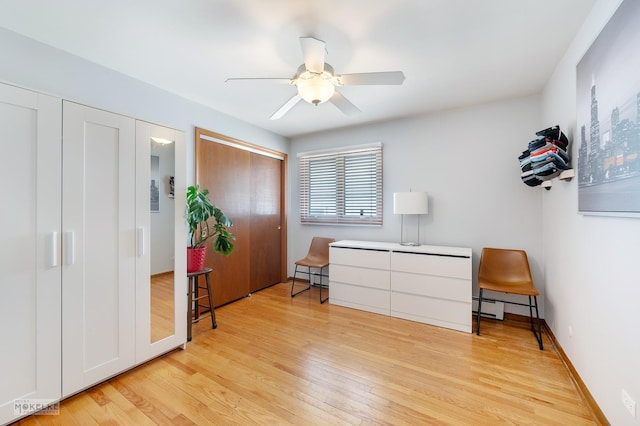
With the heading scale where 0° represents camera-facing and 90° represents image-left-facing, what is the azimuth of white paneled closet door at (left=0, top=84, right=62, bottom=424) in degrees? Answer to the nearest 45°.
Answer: approximately 315°

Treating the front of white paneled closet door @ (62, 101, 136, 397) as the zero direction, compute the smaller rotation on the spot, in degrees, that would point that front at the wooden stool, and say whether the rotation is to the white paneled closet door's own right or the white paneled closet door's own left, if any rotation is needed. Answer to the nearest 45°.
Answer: approximately 90° to the white paneled closet door's own left

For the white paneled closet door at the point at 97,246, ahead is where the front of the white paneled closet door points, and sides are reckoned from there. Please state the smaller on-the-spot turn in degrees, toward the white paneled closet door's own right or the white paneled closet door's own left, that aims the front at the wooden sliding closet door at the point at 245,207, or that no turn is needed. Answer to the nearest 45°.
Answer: approximately 90° to the white paneled closet door's own left

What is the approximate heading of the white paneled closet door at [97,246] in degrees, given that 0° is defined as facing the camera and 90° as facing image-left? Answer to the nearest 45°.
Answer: approximately 315°

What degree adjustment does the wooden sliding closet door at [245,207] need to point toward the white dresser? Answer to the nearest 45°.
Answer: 0° — it already faces it

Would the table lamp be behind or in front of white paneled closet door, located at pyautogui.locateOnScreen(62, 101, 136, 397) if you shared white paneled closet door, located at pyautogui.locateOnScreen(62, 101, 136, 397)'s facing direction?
in front

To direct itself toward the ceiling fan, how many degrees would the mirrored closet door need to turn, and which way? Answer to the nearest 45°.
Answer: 0° — it already faces it

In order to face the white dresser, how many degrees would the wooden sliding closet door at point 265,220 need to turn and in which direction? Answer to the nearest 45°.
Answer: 0° — it already faces it

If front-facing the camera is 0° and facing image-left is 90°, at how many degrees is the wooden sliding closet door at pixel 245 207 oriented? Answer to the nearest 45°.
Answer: approximately 315°

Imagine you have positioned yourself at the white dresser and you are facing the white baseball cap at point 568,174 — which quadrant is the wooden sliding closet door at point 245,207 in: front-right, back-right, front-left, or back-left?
back-right

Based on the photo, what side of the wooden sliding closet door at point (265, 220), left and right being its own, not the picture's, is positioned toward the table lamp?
front

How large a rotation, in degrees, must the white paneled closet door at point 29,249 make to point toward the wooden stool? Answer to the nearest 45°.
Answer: approximately 45° to its left

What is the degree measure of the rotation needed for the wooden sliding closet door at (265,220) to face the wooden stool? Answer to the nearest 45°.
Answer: approximately 90° to its right

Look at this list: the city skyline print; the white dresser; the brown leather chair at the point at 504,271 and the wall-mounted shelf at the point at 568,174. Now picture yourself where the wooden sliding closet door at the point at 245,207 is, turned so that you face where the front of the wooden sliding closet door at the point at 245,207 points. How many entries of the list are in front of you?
4

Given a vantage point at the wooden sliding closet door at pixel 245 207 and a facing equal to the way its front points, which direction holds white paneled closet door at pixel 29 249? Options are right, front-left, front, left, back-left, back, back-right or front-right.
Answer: right
